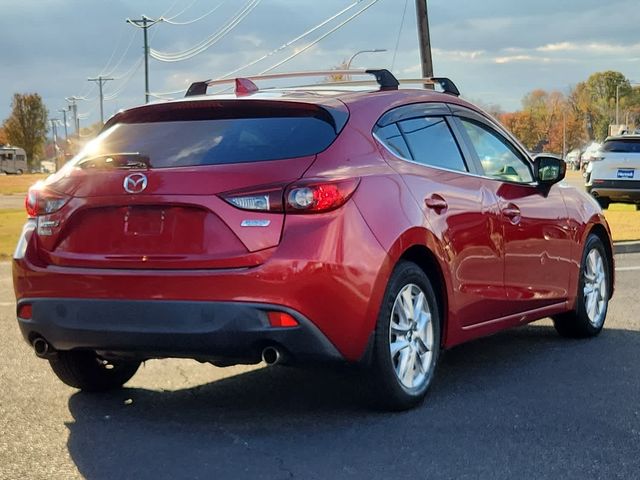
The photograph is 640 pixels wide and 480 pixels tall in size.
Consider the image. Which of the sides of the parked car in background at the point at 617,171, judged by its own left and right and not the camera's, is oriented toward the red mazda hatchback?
back

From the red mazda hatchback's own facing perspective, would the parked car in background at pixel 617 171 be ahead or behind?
ahead

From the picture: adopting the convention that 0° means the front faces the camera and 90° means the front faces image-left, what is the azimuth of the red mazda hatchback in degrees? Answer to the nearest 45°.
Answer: approximately 225°

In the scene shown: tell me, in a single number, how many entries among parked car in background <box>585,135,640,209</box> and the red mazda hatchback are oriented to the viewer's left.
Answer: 0

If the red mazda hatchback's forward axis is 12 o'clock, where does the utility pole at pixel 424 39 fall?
The utility pole is roughly at 11 o'clock from the red mazda hatchback.

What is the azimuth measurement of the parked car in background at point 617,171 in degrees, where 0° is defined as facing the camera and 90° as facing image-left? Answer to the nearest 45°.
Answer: approximately 180°

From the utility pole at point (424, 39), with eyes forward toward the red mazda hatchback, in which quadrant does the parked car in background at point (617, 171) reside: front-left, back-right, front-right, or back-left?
front-left

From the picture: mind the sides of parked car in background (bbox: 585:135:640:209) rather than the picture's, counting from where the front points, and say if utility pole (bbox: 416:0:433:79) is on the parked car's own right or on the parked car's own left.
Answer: on the parked car's own left

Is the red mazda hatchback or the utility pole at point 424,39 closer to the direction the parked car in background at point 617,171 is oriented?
the utility pole

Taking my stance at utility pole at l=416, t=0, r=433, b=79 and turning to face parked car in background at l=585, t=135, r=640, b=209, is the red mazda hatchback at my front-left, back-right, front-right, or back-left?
front-right
